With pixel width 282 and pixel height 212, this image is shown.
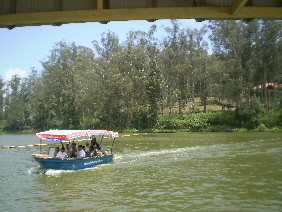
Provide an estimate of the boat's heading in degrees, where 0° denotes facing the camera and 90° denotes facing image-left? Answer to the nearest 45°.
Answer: approximately 45°
